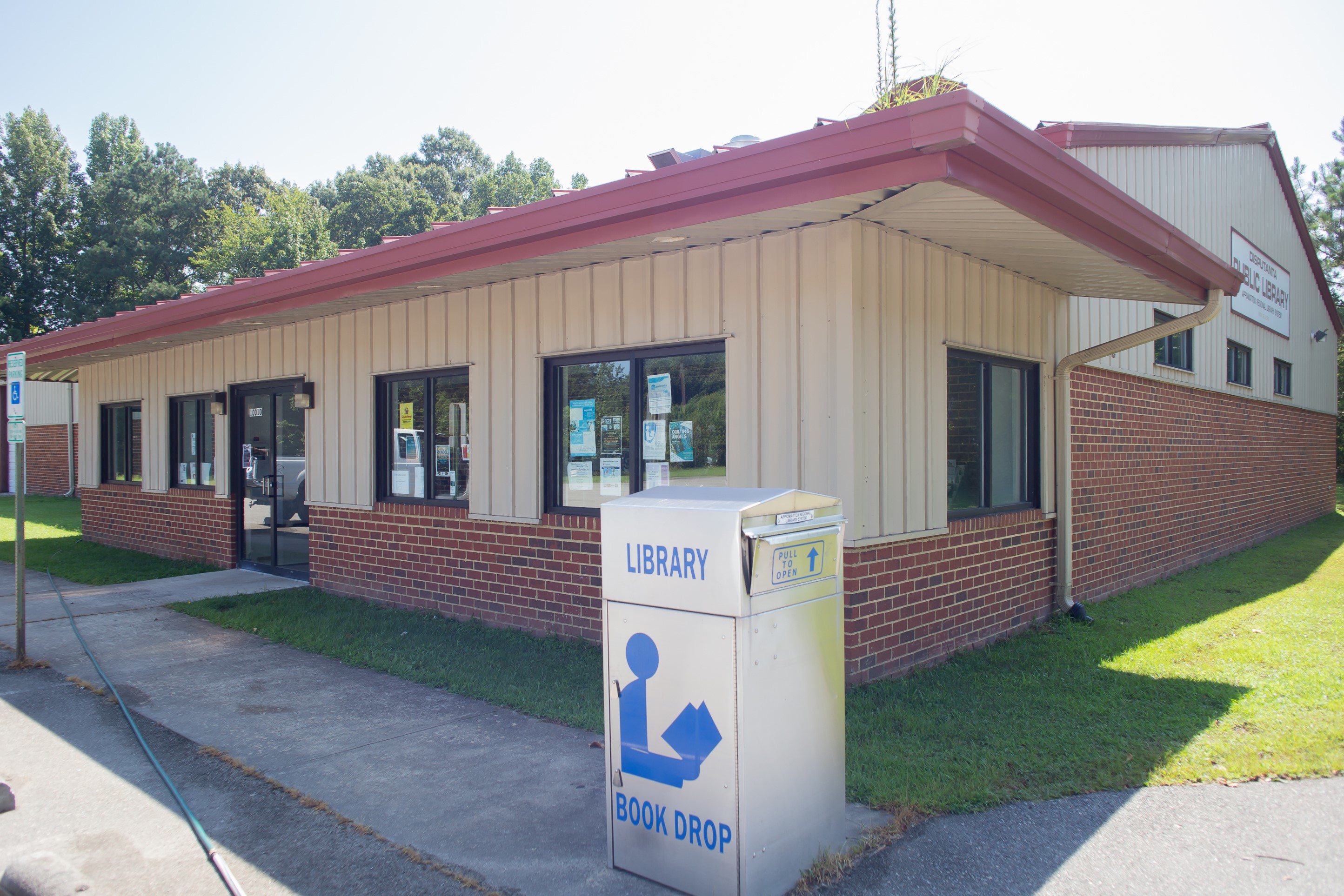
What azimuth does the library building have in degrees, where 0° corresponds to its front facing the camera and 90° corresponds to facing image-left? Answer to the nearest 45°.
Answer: approximately 45°
